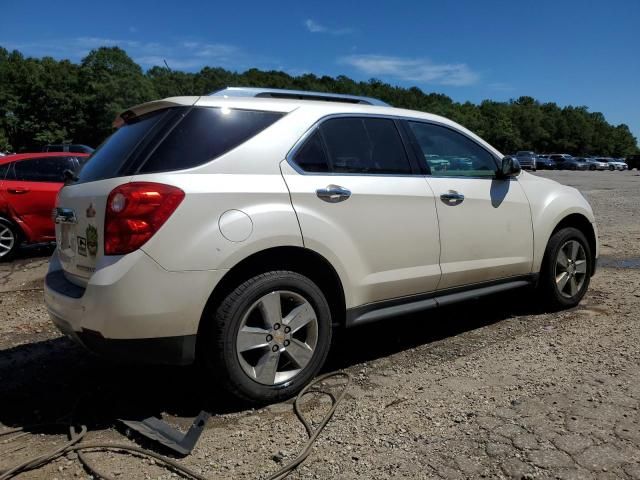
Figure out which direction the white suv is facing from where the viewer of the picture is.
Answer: facing away from the viewer and to the right of the viewer

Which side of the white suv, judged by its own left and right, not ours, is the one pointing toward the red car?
left
